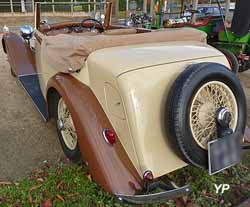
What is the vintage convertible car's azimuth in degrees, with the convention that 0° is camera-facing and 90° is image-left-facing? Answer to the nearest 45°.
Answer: approximately 135°
